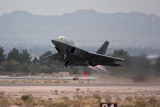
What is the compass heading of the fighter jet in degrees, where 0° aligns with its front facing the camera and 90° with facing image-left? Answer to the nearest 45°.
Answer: approximately 45°
